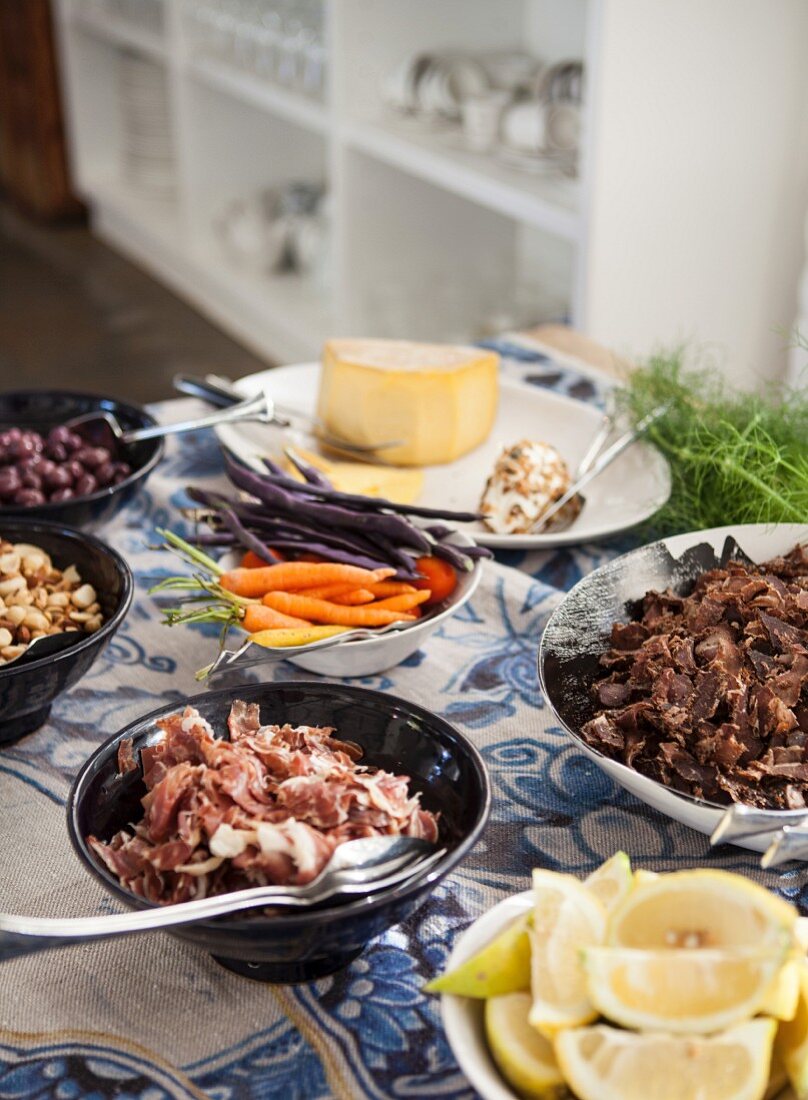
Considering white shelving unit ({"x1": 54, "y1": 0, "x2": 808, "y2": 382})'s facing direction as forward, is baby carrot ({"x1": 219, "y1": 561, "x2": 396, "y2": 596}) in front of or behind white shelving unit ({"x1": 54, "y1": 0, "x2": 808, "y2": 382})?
in front

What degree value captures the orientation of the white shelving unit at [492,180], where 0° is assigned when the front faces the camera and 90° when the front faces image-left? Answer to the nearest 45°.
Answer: approximately 45°

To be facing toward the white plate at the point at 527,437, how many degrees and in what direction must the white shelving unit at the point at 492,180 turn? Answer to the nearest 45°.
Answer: approximately 45° to its left

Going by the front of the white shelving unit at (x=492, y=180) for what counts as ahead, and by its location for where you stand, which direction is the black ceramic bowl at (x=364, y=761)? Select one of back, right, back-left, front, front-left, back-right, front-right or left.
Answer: front-left

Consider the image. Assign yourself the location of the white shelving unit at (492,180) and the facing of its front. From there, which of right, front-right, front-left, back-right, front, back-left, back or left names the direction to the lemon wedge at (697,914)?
front-left

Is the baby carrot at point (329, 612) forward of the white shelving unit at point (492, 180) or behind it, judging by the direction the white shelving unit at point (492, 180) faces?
forward

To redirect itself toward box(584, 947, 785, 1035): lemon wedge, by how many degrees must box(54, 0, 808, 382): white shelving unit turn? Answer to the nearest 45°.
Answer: approximately 45° to its left

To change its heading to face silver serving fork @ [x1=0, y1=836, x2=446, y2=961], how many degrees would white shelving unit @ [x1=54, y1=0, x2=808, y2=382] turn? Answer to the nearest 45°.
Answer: approximately 45° to its left

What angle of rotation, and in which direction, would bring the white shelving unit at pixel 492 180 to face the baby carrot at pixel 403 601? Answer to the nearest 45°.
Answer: approximately 45° to its left
